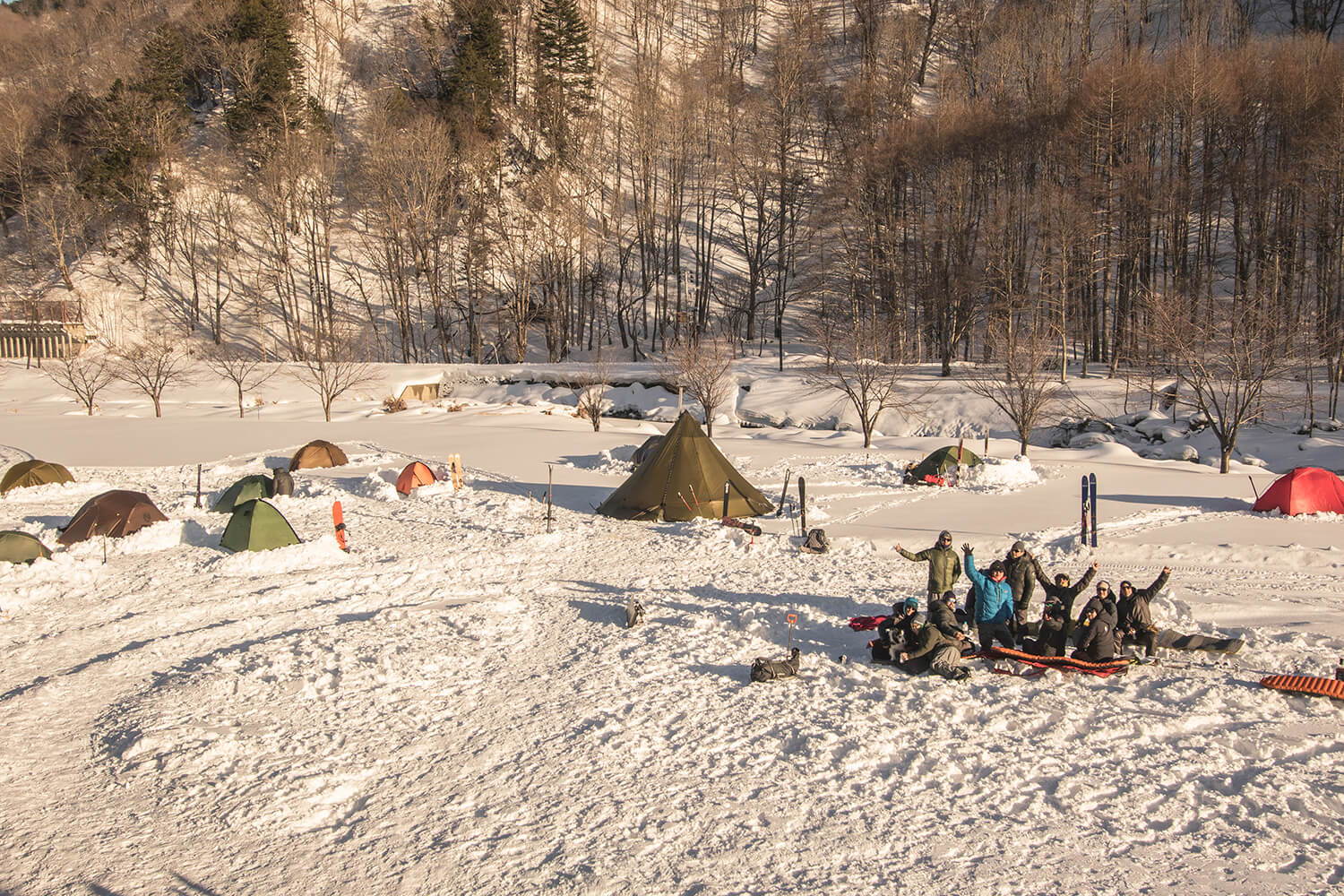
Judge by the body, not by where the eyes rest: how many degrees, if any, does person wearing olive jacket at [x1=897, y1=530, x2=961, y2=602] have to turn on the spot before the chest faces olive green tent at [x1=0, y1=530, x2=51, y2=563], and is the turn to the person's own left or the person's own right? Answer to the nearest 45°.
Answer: approximately 90° to the person's own right

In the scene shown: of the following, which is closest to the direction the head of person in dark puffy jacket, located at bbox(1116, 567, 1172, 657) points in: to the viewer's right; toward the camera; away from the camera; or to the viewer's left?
toward the camera

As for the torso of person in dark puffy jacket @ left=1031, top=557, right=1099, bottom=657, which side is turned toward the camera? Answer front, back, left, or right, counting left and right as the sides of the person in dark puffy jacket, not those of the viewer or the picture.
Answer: front

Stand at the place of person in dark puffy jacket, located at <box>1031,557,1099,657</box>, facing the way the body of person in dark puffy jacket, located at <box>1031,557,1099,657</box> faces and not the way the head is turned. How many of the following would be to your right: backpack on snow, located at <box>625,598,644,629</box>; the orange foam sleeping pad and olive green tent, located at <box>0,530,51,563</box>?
2

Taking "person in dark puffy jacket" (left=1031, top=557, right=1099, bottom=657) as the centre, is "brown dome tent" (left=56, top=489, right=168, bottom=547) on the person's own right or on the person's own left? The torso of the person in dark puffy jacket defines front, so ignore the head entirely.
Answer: on the person's own right

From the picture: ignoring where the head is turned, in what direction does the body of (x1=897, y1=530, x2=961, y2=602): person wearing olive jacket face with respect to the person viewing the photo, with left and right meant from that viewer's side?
facing the viewer

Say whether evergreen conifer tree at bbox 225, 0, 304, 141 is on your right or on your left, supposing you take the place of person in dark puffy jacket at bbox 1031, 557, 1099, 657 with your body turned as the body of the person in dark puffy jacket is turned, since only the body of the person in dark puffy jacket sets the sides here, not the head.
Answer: on your right

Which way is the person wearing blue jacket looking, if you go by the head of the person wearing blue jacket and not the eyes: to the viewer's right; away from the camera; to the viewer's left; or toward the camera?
toward the camera

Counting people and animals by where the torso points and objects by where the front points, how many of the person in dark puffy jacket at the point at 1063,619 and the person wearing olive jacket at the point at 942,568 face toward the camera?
2

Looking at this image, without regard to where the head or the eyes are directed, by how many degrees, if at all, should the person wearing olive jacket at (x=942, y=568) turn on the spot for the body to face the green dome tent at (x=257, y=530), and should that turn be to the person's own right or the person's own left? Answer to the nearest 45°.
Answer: approximately 90° to the person's own right

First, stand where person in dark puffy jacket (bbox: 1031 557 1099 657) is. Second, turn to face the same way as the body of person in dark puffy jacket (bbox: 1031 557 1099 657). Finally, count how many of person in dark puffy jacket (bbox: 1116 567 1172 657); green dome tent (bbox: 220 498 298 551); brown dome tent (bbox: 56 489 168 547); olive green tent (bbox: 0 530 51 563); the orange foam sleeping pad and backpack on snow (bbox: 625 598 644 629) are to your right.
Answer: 4

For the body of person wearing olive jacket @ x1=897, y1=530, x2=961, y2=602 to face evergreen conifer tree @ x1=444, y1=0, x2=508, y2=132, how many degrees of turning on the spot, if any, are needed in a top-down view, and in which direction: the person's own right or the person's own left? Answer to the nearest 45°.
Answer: approximately 135° to the person's own right

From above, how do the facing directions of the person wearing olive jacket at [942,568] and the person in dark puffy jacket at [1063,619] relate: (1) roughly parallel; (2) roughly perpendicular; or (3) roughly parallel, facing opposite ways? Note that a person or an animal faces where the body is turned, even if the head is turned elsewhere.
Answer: roughly parallel

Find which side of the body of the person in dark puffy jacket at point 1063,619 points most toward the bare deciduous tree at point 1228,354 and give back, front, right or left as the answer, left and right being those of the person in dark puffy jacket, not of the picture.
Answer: back

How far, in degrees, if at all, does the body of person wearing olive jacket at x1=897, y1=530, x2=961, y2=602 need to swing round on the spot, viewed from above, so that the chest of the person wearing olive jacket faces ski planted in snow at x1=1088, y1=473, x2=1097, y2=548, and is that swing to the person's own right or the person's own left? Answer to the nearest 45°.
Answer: approximately 135° to the person's own left
